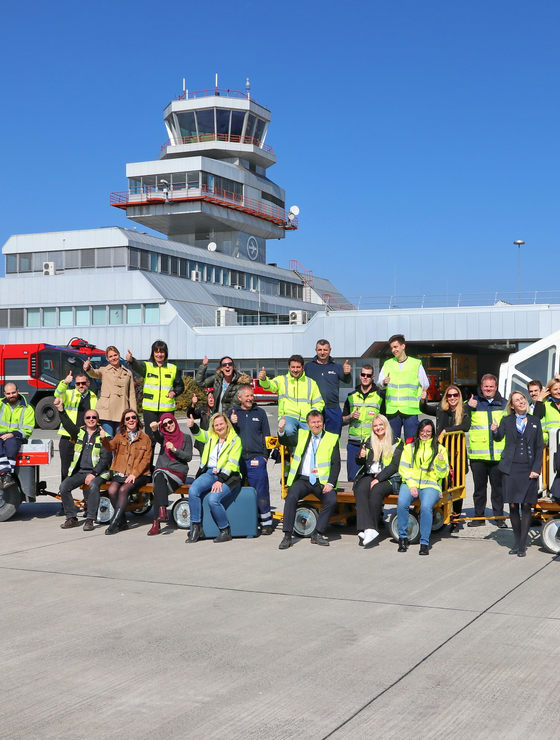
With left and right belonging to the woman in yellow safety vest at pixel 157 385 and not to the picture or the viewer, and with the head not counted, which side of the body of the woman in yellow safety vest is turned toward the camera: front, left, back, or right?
front

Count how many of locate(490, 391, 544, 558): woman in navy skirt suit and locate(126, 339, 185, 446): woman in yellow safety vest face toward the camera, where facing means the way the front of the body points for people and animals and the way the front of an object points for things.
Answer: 2

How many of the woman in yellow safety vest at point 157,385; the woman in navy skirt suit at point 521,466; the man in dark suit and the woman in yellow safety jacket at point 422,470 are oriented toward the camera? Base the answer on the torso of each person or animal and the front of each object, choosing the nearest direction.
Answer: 4

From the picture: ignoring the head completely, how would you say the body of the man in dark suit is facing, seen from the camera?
toward the camera

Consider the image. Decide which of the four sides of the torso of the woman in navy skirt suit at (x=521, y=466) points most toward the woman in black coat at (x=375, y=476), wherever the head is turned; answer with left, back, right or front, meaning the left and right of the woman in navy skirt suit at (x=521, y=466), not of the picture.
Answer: right

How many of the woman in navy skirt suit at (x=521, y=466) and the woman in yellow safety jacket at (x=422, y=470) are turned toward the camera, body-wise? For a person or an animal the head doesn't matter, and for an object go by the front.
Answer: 2

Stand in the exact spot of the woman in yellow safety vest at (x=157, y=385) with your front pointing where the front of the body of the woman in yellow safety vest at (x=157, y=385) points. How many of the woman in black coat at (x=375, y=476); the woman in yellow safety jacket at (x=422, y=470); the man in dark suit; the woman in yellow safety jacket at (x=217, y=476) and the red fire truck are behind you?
1

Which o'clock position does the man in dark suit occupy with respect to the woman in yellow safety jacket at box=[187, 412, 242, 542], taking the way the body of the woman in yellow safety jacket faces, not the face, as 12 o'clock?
The man in dark suit is roughly at 8 o'clock from the woman in yellow safety jacket.

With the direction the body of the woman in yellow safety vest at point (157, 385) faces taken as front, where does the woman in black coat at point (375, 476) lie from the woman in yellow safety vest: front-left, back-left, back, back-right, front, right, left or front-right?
front-left

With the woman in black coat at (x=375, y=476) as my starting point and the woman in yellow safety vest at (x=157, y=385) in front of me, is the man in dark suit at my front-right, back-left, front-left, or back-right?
front-left

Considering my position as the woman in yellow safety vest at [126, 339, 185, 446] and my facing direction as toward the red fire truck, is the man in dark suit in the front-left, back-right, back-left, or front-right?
back-right

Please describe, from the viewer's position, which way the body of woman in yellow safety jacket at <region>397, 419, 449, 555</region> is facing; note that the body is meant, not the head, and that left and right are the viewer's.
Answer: facing the viewer

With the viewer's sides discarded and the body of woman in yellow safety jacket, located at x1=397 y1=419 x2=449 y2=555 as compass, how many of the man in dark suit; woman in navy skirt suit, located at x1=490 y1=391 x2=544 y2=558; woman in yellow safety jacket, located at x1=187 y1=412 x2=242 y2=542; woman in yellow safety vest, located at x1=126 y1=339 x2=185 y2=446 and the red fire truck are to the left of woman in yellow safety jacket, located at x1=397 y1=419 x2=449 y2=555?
1
